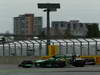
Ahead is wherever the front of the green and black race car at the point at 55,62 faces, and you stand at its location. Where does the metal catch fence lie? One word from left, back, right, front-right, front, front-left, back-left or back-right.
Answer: right

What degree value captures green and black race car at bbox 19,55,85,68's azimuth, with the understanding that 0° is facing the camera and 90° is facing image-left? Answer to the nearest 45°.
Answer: approximately 90°
